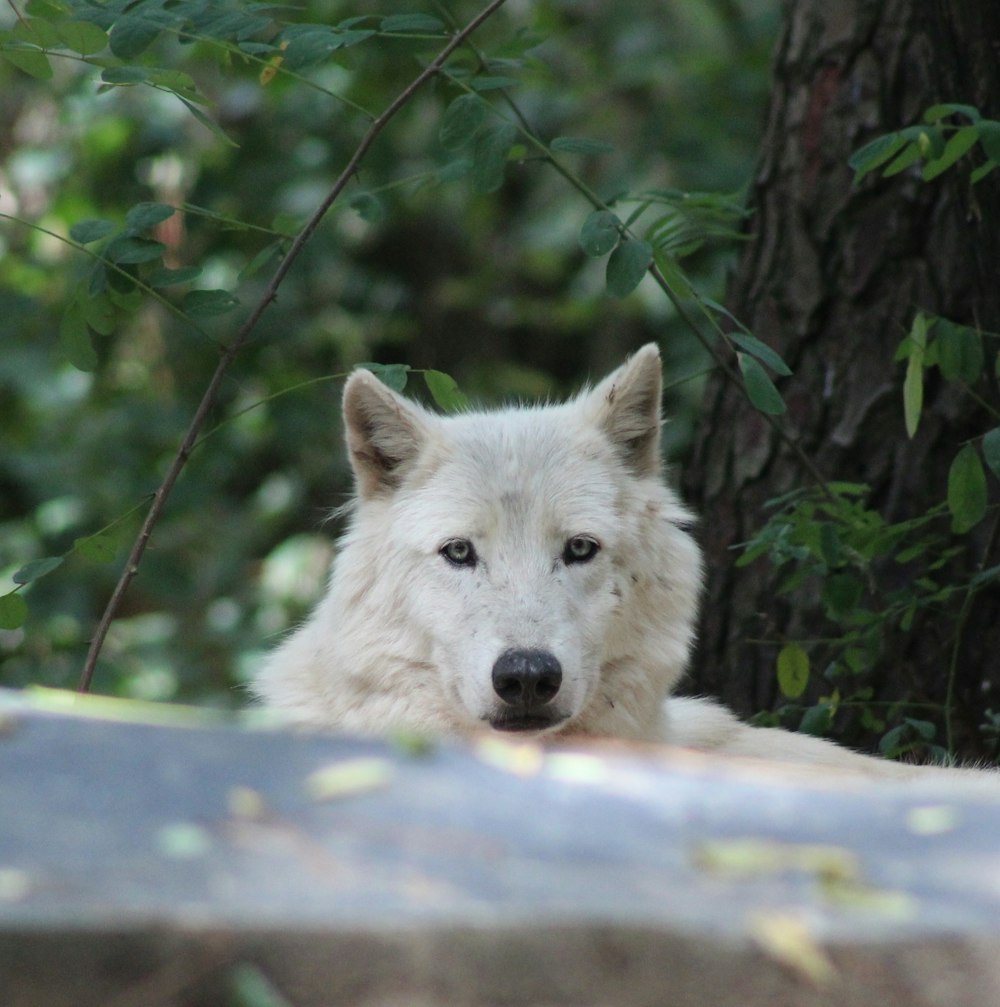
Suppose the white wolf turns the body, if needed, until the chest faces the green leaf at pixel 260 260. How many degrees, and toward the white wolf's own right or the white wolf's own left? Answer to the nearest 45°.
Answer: approximately 90° to the white wolf's own right

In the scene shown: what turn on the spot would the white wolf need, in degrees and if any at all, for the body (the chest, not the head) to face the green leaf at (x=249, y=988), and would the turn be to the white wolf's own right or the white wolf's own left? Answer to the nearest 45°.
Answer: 0° — it already faces it

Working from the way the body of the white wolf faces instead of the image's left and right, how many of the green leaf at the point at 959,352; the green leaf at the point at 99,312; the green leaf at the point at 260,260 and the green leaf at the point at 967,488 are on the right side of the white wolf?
2

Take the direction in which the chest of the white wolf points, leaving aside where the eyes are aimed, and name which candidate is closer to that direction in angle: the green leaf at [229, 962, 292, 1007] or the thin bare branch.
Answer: the green leaf

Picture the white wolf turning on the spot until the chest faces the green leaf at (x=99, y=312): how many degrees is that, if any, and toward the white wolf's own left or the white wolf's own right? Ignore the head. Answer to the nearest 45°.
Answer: approximately 90° to the white wolf's own right

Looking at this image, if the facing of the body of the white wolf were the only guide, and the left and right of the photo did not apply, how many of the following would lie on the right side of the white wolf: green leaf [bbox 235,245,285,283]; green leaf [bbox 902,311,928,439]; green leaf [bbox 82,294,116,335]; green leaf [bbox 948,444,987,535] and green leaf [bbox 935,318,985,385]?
2
